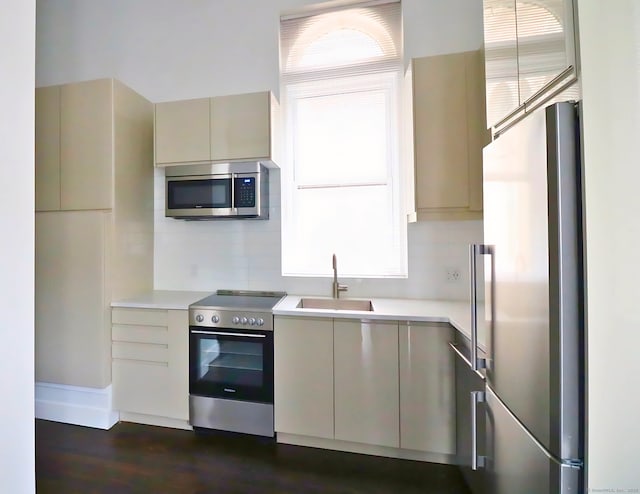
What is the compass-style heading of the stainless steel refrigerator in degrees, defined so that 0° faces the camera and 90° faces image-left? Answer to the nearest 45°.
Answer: approximately 45°

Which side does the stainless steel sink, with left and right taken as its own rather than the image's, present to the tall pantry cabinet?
right

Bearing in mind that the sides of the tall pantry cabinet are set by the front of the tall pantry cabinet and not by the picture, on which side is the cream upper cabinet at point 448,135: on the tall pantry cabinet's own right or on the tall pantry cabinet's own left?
on the tall pantry cabinet's own left

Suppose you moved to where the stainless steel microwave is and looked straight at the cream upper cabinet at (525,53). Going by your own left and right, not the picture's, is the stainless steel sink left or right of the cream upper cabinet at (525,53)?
left

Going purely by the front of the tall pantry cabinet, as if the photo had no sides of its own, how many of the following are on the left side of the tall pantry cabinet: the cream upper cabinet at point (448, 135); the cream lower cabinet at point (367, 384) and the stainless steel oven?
3

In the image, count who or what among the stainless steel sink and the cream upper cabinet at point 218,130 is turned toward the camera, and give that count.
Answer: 2
